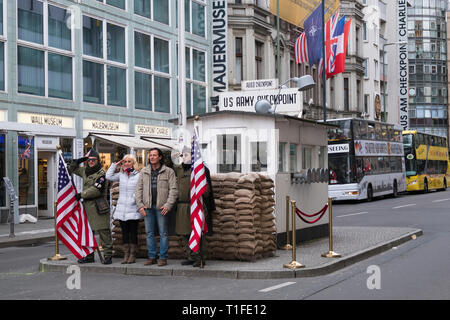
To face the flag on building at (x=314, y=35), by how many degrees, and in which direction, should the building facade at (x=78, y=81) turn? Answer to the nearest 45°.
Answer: approximately 90° to its left

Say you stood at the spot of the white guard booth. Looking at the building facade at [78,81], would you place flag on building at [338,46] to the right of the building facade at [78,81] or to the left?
right

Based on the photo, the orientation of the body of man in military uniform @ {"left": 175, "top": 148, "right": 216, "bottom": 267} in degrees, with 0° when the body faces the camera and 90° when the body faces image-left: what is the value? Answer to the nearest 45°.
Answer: approximately 45°

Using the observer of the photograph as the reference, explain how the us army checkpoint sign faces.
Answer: facing the viewer

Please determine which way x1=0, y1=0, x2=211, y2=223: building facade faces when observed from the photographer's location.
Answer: facing the viewer and to the right of the viewer

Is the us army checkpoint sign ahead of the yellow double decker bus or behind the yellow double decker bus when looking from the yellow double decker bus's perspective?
ahead

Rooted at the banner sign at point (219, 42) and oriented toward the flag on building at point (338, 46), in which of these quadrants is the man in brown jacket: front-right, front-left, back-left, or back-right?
back-right

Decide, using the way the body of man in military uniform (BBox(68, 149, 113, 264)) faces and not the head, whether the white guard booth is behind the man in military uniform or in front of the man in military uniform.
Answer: behind

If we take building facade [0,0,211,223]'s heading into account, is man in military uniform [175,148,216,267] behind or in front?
in front

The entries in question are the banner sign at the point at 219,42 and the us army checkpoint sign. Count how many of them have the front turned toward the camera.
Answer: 2
